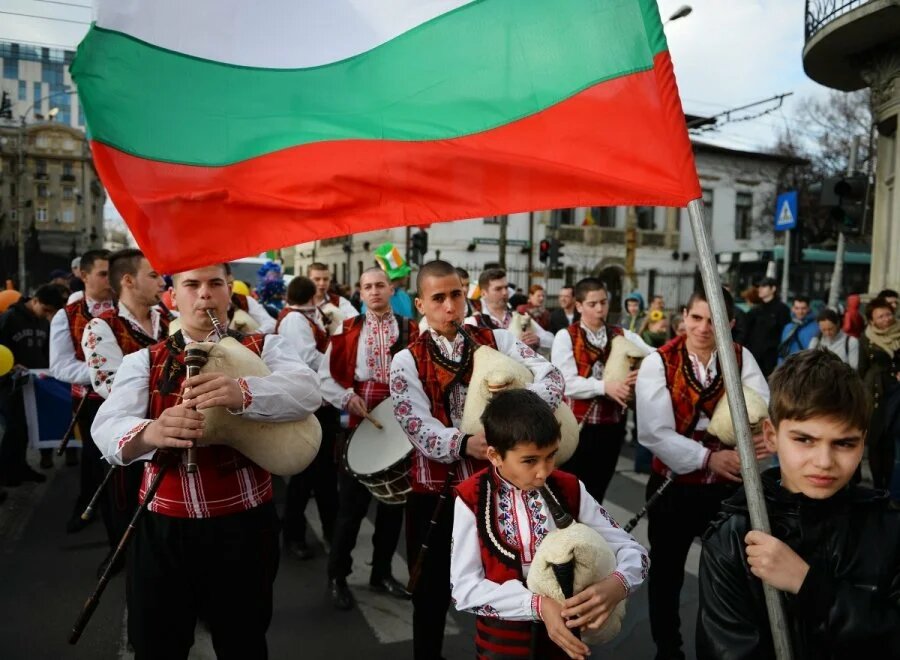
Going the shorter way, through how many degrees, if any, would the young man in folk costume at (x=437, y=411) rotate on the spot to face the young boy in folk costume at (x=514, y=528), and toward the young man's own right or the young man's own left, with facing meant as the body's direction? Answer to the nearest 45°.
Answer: approximately 45° to the young man's own right

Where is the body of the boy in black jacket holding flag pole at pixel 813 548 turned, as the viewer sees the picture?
toward the camera

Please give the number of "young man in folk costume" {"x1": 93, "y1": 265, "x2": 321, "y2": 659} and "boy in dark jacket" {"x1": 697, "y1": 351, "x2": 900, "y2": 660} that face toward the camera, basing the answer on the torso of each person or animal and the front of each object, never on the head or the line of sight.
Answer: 2

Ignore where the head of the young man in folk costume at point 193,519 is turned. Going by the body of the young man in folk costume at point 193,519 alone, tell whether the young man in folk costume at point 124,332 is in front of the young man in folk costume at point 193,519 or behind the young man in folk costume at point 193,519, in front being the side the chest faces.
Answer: behind

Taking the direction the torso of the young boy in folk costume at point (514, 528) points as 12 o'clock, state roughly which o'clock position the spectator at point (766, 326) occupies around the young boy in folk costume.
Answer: The spectator is roughly at 8 o'clock from the young boy in folk costume.

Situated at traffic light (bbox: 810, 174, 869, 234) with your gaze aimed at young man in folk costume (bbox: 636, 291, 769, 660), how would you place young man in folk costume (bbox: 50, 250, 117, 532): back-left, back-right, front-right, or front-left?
front-right

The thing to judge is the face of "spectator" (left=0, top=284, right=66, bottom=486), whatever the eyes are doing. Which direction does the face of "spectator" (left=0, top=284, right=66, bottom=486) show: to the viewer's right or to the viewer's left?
to the viewer's right

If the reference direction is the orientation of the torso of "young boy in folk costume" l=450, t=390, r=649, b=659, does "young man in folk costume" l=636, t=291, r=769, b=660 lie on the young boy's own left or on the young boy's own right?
on the young boy's own left

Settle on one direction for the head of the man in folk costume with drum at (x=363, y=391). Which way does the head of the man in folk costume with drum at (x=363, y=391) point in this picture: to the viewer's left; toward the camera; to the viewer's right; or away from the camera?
toward the camera

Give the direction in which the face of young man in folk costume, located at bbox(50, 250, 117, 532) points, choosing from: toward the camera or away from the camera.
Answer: toward the camera

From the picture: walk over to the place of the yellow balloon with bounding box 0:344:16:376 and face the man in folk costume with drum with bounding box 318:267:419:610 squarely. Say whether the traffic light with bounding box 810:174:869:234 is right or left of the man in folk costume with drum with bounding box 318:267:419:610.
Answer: left

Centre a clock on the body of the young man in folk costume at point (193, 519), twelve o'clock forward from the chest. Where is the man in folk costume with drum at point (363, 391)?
the man in folk costume with drum at point (363, 391) is roughly at 7 o'clock from the young man in folk costume at point (193, 519).

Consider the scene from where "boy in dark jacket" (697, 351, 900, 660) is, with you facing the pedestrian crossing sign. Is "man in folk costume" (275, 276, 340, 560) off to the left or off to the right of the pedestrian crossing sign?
left
